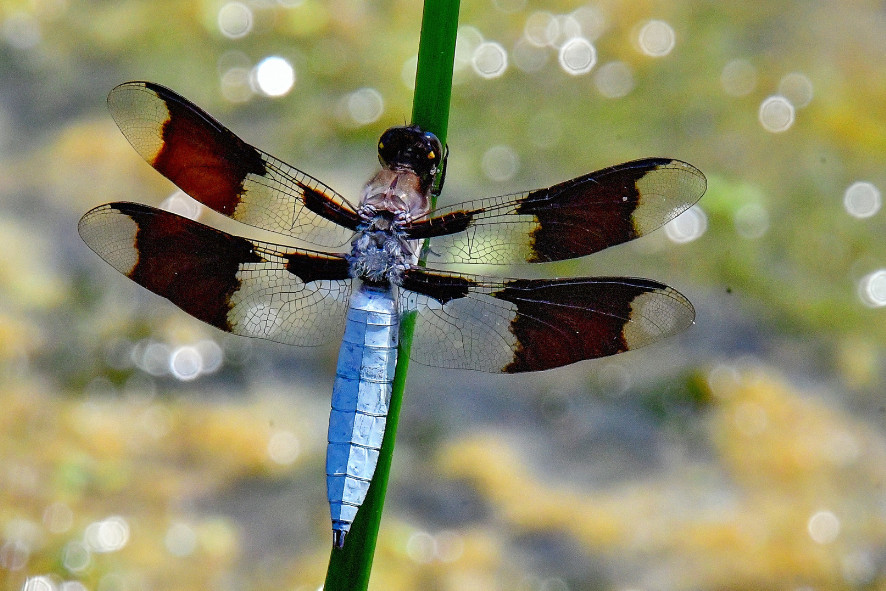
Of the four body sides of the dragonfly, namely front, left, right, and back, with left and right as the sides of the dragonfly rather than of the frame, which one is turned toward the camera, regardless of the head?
back
